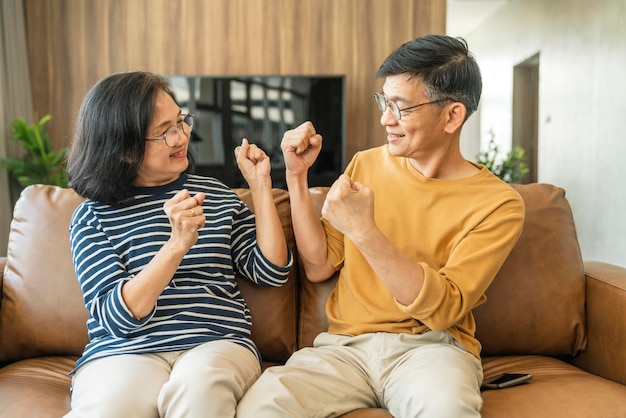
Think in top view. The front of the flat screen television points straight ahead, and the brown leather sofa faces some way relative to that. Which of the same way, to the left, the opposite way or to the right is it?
the same way

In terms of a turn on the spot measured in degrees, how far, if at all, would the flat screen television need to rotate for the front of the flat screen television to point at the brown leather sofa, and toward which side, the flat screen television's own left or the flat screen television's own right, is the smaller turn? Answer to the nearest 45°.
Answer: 0° — it already faces it

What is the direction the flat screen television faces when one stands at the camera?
facing the viewer

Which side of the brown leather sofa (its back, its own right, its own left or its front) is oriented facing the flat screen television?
back

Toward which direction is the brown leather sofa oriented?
toward the camera

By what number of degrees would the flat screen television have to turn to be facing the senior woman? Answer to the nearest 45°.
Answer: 0° — it already faces them

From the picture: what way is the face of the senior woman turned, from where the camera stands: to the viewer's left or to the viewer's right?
to the viewer's right

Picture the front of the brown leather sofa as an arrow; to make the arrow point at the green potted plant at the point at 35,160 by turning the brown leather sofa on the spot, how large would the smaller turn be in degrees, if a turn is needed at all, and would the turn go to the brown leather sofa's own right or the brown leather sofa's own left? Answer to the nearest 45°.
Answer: approximately 135° to the brown leather sofa's own right

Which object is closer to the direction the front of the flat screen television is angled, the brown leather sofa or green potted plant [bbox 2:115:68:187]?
the brown leather sofa

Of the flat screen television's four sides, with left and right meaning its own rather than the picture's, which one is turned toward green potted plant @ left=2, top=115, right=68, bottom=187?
right

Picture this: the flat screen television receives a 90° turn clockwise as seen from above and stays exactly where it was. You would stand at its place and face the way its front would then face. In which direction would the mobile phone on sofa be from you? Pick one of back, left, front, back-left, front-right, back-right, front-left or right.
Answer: left

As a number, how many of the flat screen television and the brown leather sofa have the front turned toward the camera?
2
